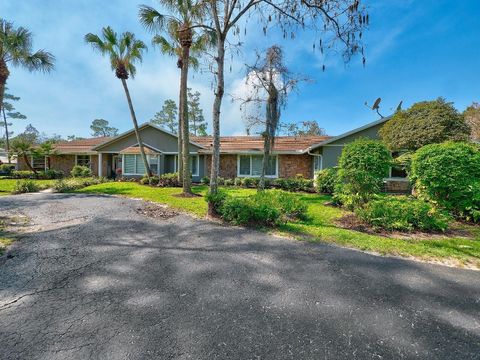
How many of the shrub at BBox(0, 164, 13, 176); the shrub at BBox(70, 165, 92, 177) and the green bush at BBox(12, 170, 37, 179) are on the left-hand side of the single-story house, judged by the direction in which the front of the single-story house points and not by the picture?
0

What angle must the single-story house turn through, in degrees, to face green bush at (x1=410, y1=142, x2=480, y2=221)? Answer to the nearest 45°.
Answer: approximately 45° to its left

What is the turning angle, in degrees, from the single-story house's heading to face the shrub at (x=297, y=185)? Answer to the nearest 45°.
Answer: approximately 45° to its left

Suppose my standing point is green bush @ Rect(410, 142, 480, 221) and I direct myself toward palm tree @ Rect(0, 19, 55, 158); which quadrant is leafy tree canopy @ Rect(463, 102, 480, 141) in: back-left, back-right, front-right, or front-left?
back-right

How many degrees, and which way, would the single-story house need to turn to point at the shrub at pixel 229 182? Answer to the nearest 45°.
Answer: approximately 45° to its left

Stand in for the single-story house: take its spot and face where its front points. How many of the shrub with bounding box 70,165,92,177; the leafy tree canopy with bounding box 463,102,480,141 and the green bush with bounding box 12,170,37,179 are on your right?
2

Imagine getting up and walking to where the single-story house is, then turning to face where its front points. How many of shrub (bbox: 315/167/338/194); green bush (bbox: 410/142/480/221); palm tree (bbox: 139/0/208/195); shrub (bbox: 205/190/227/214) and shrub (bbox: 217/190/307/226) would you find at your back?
0

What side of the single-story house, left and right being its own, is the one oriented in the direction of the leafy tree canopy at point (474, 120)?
left

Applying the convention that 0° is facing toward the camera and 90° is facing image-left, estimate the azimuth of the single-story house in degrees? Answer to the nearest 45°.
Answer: approximately 0°

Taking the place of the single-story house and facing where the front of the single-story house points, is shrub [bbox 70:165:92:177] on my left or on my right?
on my right

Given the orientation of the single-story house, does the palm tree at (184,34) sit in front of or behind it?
in front

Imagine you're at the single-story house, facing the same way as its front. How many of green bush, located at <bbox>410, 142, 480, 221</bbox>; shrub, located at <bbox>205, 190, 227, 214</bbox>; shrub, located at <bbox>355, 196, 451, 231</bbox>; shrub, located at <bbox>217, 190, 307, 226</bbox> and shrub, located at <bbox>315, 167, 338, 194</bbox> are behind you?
0

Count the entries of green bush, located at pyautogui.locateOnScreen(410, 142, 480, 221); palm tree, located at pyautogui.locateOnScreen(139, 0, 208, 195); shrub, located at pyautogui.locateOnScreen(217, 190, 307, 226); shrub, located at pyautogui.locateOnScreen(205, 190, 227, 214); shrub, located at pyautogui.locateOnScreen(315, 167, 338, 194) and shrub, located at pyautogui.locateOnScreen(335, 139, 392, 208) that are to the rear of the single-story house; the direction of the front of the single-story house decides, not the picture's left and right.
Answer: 0

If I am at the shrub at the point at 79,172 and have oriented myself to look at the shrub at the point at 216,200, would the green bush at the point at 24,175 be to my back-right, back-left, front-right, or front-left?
back-right

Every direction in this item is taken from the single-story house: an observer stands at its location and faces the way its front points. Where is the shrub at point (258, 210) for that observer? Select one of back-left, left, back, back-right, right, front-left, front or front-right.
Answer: front

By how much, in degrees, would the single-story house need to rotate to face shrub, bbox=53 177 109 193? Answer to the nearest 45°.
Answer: approximately 45° to its right

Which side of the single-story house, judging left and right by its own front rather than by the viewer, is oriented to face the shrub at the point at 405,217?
front

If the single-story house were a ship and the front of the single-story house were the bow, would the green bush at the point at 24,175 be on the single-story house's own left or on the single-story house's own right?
on the single-story house's own right

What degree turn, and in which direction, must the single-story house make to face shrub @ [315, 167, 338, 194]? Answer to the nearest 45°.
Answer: approximately 45° to its left
